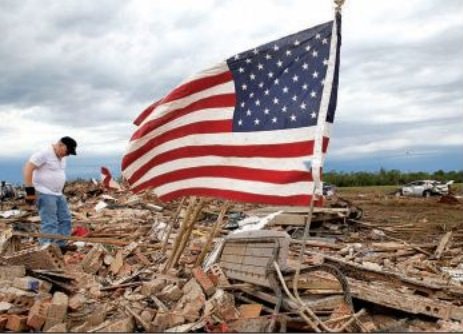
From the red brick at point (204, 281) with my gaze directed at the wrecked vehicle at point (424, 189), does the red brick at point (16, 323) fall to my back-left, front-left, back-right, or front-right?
back-left

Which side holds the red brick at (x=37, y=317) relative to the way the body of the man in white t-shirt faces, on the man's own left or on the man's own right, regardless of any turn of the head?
on the man's own right

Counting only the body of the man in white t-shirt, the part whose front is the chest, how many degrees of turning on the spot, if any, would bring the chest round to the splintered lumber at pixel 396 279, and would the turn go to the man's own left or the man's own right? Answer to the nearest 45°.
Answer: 0° — they already face it

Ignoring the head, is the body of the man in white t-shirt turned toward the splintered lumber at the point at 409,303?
yes

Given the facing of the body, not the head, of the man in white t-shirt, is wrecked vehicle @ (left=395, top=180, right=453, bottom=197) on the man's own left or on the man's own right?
on the man's own left

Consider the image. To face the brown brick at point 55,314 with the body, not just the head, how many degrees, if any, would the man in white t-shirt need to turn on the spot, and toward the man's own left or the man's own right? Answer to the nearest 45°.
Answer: approximately 45° to the man's own right

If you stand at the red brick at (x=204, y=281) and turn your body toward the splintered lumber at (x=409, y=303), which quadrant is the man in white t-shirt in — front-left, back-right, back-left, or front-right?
back-left

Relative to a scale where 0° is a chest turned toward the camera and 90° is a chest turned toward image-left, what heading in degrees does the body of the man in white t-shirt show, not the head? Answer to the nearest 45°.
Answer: approximately 315°

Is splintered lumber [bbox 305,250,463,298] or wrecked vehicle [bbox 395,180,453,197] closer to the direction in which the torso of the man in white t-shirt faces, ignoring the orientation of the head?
the splintered lumber

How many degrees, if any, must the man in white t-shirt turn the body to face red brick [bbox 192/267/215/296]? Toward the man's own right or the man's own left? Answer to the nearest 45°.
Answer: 0° — they already face it
